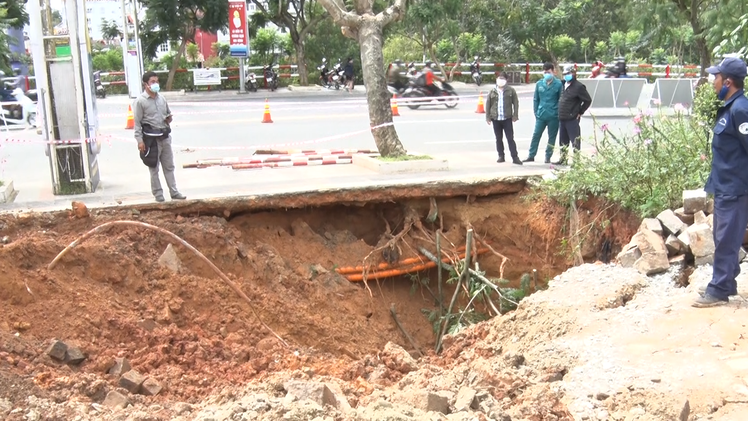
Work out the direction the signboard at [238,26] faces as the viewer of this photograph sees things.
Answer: facing the viewer

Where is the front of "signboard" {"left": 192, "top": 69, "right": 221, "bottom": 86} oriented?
toward the camera

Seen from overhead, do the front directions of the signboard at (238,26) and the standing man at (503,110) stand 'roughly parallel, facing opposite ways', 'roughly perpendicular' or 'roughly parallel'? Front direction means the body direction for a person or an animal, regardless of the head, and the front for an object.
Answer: roughly parallel

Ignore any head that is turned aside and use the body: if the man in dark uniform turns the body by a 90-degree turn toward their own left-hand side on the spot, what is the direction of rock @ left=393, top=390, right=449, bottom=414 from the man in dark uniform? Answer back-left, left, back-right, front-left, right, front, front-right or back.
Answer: front-right

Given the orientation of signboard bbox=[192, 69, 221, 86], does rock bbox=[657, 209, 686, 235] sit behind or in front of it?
in front

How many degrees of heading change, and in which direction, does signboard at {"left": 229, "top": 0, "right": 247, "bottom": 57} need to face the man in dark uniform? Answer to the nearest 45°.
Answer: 0° — it already faces them

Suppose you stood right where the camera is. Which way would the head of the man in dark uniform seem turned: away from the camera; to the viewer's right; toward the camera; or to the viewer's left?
to the viewer's left

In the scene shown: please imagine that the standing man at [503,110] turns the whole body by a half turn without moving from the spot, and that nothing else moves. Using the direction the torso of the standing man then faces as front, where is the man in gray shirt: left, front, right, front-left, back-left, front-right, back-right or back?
back-left

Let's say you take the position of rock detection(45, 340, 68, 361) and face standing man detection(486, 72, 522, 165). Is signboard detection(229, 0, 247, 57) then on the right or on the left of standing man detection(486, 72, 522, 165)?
left

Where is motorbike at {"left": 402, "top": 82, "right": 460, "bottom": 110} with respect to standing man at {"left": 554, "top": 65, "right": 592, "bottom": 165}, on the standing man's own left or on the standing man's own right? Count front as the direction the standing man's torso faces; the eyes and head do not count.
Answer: on the standing man's own right

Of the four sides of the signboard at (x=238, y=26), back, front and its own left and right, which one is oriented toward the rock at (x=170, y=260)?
front

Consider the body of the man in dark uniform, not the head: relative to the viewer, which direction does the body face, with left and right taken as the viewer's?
facing to the left of the viewer

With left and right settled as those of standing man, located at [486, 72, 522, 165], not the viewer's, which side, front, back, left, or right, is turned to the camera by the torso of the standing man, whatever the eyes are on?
front
